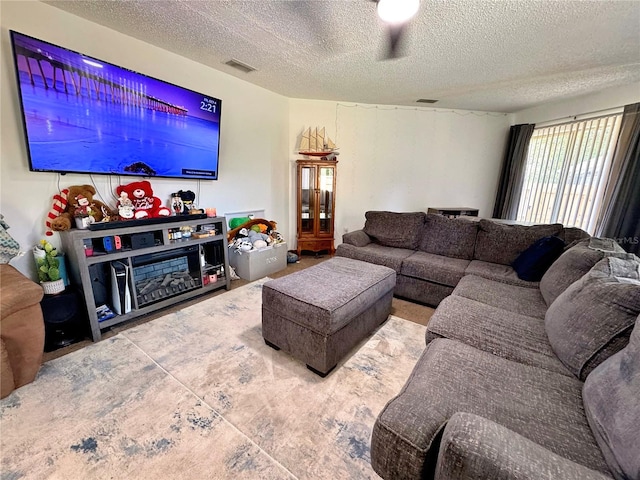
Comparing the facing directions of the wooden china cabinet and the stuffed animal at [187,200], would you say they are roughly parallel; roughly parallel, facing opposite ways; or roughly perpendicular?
roughly perpendicular

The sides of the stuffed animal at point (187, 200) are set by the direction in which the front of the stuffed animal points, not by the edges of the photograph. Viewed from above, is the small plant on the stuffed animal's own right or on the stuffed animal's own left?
on the stuffed animal's own right

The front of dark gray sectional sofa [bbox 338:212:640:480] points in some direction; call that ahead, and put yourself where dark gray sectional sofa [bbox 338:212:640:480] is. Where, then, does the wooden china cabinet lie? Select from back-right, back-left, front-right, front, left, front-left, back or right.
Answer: front-right

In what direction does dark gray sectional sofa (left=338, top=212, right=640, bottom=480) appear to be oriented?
to the viewer's left

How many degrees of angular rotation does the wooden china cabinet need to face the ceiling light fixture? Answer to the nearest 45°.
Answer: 0° — it already faces it

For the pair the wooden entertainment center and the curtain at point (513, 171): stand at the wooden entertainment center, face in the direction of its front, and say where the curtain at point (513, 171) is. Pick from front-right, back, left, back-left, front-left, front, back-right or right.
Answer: front-left

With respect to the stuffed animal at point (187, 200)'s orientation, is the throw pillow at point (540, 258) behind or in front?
in front

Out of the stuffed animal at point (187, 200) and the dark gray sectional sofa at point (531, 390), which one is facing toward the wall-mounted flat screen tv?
the dark gray sectional sofa

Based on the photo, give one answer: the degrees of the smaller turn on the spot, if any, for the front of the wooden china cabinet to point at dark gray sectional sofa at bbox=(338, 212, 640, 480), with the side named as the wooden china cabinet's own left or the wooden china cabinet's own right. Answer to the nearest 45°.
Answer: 0° — it already faces it

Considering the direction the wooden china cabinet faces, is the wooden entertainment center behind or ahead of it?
ahead

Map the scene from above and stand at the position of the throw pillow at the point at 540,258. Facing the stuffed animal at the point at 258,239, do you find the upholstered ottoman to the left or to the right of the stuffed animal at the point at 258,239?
left
